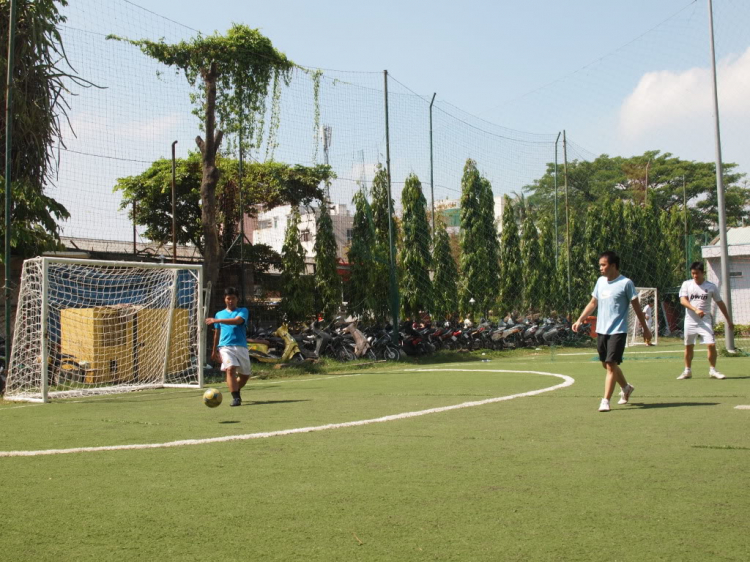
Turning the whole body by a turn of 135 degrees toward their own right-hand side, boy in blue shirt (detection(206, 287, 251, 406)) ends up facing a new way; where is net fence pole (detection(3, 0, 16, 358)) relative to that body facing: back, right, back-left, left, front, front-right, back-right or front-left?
front

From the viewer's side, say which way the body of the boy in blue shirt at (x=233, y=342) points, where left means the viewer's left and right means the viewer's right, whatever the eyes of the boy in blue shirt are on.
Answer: facing the viewer

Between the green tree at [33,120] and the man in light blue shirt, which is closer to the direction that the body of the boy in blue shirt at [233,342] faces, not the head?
the man in light blue shirt

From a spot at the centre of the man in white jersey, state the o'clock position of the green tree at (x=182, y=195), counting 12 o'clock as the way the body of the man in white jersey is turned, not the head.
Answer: The green tree is roughly at 4 o'clock from the man in white jersey.

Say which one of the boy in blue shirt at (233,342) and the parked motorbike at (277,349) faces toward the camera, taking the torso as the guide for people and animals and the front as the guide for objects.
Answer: the boy in blue shirt

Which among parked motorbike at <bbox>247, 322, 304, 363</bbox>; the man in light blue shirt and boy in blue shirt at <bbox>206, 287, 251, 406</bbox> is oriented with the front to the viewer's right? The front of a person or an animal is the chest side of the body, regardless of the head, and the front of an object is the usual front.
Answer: the parked motorbike

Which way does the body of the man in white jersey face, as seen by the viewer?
toward the camera

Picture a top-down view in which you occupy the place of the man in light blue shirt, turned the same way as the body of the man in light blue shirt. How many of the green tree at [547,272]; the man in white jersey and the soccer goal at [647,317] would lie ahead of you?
0

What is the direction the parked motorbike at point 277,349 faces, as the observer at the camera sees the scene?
facing to the right of the viewer

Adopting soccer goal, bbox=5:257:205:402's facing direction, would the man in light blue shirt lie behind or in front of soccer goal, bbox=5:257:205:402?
in front

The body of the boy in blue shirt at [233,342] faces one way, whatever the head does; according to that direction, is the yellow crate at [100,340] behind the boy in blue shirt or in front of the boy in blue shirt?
behind

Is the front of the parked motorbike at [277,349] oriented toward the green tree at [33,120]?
no

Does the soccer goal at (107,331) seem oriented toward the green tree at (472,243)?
no

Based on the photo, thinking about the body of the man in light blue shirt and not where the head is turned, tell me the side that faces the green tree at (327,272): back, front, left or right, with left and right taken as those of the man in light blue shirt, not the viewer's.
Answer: right

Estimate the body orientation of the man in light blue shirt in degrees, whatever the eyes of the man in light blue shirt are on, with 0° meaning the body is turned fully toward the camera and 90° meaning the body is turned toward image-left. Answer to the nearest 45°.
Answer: approximately 45°

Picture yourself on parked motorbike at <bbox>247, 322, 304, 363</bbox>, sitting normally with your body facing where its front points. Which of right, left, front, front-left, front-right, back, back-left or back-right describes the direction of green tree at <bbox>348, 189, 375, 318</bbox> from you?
front-left
